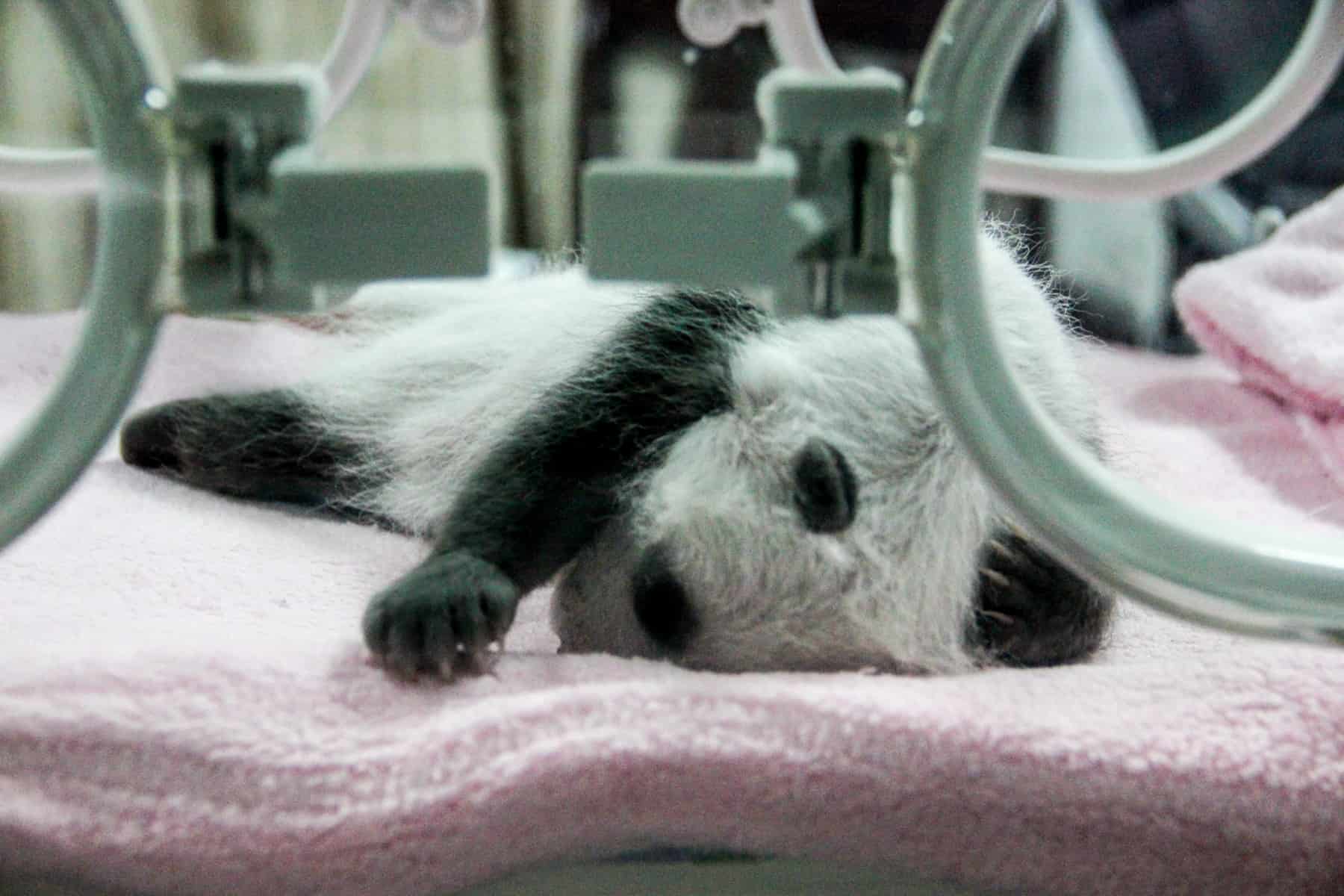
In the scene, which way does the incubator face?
toward the camera
